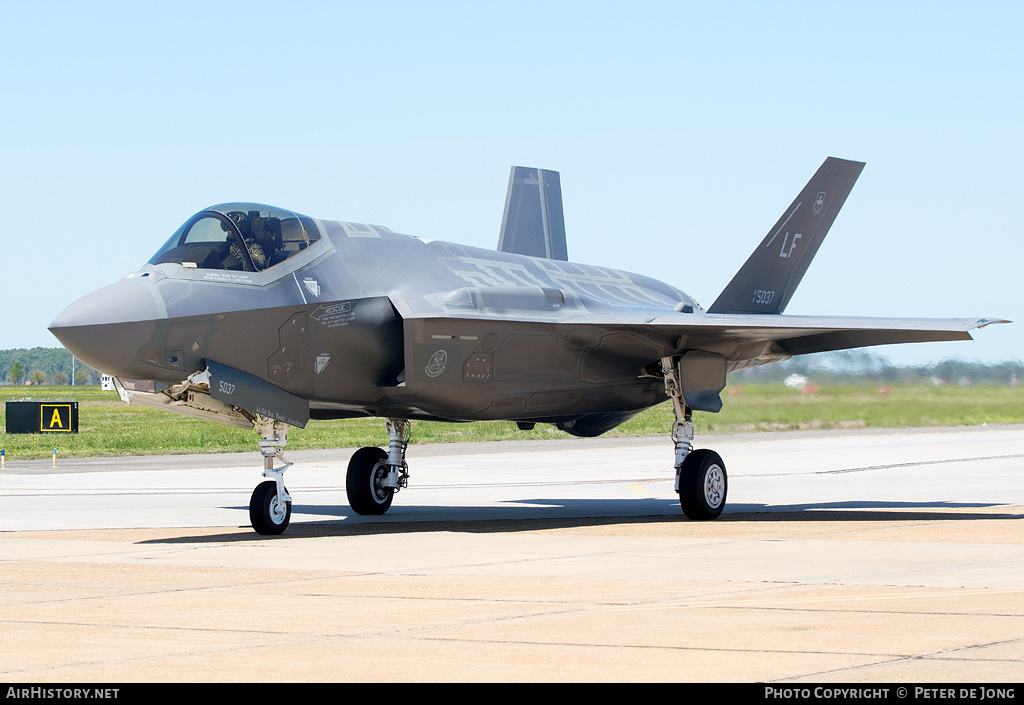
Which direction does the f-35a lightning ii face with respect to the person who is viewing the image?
facing the viewer and to the left of the viewer
